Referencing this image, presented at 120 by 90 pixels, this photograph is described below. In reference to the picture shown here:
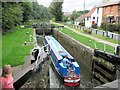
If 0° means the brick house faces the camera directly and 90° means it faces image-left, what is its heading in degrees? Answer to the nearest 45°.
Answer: approximately 45°

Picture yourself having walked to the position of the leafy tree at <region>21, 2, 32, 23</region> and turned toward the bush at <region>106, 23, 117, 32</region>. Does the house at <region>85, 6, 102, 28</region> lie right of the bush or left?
left

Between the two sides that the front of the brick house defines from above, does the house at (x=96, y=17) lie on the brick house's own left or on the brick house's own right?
on the brick house's own right

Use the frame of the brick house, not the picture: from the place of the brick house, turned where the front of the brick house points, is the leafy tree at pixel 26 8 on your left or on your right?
on your right

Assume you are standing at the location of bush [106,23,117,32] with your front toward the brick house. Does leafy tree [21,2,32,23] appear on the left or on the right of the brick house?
left

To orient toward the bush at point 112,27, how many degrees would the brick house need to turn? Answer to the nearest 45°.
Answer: approximately 45° to its left
